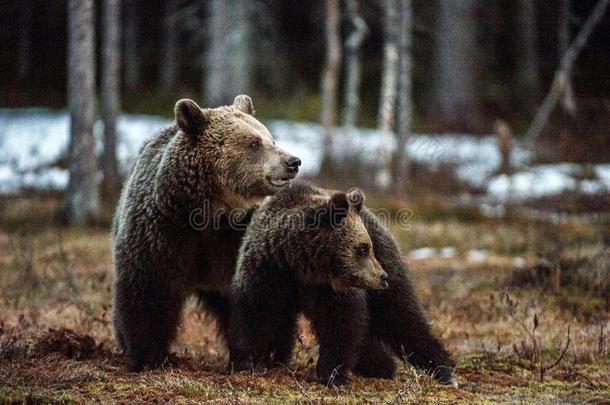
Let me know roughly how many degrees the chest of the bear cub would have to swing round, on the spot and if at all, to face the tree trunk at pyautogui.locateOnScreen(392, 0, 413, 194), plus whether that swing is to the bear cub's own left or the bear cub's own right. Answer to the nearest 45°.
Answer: approximately 135° to the bear cub's own right

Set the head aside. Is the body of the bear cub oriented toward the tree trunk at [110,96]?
no

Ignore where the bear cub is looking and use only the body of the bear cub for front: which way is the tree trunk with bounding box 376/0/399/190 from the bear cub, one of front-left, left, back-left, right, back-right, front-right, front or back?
back-right

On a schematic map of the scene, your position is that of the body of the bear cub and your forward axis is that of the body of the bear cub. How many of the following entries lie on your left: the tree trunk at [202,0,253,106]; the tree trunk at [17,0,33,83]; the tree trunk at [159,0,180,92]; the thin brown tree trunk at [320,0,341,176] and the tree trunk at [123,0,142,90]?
0

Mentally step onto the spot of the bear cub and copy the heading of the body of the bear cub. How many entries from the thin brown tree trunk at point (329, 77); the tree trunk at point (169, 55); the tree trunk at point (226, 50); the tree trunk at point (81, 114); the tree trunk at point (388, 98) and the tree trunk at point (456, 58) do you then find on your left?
0

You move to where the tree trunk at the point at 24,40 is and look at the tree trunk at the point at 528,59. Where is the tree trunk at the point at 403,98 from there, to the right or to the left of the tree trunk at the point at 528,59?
right

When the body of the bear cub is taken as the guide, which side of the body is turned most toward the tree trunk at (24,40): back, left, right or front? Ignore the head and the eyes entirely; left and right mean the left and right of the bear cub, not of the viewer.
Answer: right

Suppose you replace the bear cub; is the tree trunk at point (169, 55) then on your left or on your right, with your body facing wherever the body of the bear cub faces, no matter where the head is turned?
on your right

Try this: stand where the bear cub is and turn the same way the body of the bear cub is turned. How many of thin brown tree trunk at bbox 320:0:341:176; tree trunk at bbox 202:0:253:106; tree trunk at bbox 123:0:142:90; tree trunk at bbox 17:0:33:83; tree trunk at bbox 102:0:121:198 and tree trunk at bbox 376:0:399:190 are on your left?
0

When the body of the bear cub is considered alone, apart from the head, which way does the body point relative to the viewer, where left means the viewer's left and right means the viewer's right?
facing the viewer and to the left of the viewer

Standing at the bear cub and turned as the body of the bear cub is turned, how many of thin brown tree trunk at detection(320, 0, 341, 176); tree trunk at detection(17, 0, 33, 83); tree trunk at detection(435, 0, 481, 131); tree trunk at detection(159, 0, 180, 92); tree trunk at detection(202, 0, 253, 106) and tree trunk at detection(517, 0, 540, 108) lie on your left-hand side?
0

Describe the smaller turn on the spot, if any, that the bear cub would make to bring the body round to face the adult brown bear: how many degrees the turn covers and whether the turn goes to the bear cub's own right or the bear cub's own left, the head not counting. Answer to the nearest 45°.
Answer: approximately 45° to the bear cub's own right

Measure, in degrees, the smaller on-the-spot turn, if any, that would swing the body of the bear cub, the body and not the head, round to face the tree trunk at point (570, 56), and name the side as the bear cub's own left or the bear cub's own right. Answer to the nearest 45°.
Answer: approximately 135° to the bear cub's own right

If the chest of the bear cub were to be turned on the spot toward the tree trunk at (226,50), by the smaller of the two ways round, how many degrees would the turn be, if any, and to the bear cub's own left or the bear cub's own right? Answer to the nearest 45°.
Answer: approximately 135° to the bear cub's own right

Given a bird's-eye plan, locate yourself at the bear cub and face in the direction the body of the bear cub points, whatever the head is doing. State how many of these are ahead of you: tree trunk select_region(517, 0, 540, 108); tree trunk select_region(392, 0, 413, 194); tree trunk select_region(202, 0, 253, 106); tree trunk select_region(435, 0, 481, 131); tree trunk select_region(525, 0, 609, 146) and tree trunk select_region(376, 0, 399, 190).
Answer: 0

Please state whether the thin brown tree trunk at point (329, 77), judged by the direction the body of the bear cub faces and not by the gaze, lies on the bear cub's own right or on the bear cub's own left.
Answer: on the bear cub's own right

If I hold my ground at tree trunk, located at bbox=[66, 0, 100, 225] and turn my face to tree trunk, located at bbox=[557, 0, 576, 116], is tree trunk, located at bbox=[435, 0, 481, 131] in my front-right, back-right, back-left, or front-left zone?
front-left

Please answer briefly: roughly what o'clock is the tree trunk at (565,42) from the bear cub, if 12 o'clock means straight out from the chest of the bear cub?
The tree trunk is roughly at 5 o'clock from the bear cub.
